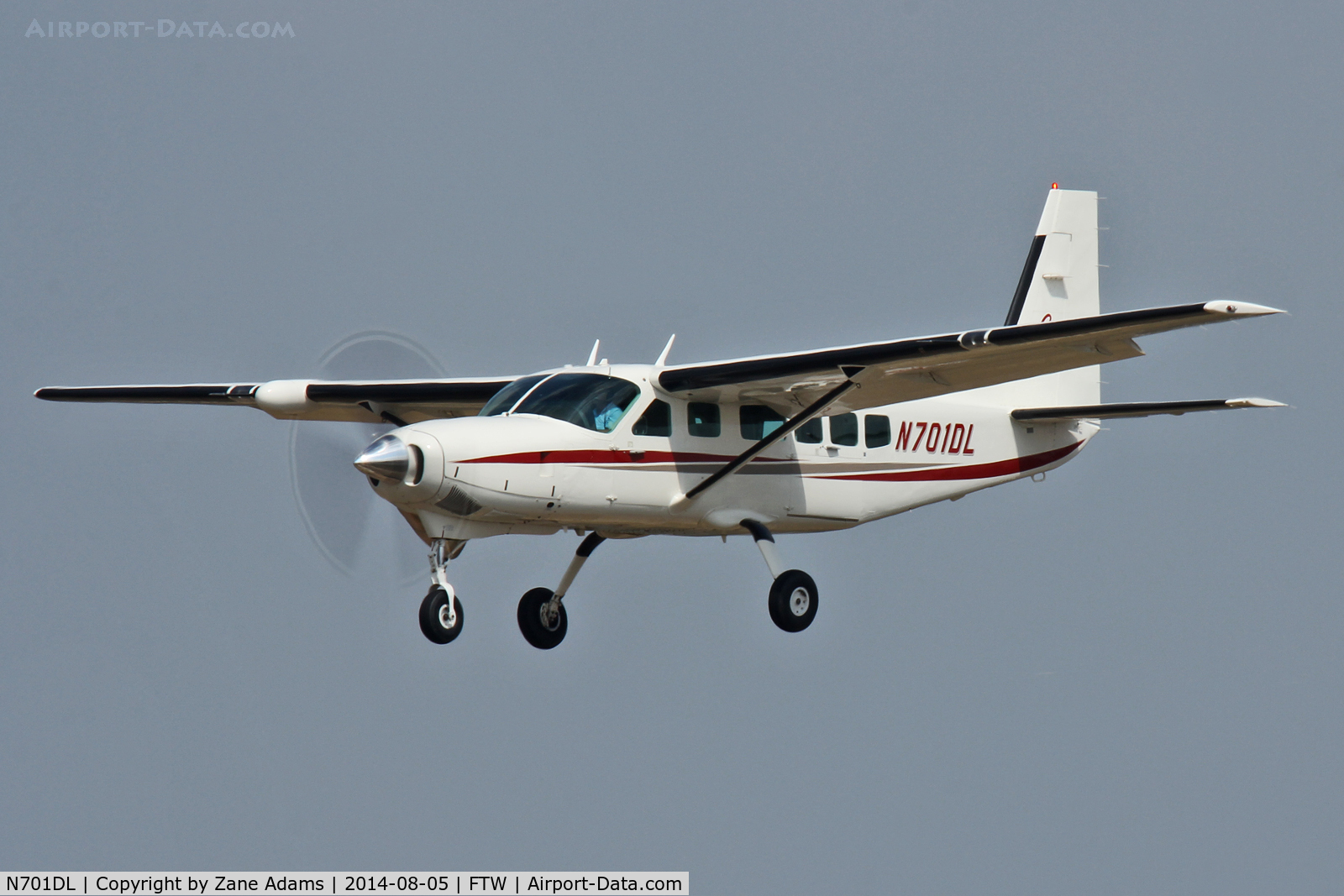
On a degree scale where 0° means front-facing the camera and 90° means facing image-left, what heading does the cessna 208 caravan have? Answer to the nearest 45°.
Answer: approximately 45°
